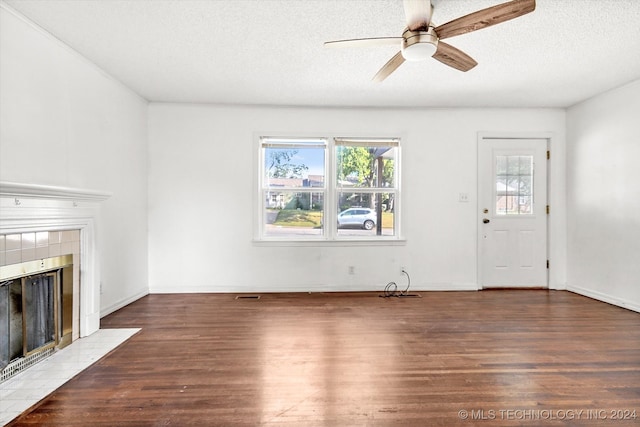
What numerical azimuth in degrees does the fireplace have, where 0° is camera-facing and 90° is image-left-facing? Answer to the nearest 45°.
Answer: approximately 315°

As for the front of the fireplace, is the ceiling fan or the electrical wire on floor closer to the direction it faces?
the ceiling fan

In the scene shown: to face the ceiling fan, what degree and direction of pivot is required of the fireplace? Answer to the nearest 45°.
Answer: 0° — it already faces it

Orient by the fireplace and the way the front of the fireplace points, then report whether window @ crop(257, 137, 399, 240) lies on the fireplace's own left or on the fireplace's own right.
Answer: on the fireplace's own left

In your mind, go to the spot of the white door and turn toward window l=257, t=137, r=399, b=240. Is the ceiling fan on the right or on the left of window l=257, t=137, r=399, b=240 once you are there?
left

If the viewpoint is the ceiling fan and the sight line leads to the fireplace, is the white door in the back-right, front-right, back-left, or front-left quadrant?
back-right

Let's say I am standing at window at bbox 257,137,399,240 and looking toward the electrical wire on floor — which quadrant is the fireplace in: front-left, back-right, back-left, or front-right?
back-right

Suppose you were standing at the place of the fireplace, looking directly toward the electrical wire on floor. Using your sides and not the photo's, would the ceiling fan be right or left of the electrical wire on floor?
right

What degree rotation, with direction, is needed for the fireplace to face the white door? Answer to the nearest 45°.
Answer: approximately 45° to its left
